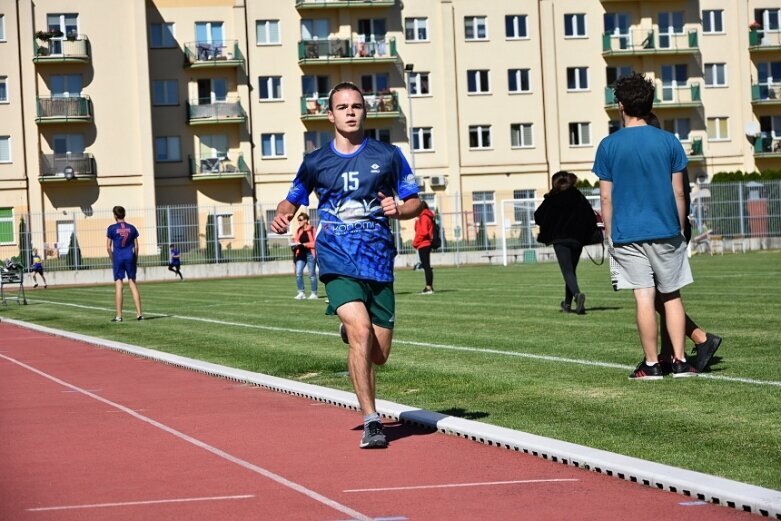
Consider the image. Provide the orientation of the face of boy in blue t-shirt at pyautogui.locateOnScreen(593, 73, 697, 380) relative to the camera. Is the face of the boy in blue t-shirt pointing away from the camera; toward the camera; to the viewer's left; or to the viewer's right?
away from the camera

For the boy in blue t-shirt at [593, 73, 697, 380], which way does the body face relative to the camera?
away from the camera

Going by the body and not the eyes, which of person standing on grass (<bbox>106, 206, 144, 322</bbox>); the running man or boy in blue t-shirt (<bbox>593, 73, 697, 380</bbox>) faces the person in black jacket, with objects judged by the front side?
the boy in blue t-shirt

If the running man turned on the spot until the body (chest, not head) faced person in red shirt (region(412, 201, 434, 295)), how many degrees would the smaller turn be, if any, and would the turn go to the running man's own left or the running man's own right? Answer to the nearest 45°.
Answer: approximately 180°

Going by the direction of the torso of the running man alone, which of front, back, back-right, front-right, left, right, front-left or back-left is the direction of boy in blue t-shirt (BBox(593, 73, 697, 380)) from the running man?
back-left

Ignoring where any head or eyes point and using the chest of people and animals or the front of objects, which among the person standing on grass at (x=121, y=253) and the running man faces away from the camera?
the person standing on grass

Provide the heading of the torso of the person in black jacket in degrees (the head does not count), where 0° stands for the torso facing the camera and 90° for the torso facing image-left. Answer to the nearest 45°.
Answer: approximately 180°

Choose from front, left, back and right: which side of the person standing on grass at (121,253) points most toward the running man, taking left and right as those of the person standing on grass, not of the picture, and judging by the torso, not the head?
back

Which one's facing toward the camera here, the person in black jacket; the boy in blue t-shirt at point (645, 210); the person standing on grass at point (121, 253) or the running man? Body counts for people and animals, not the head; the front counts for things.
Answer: the running man

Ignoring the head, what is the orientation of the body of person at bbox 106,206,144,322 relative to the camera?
away from the camera
